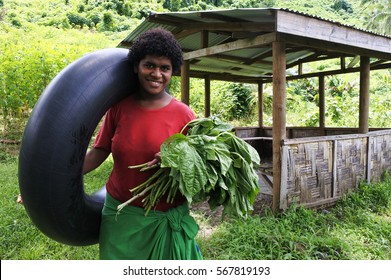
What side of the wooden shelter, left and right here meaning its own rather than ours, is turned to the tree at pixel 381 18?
back

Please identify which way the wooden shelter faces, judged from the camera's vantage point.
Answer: facing the viewer and to the left of the viewer
